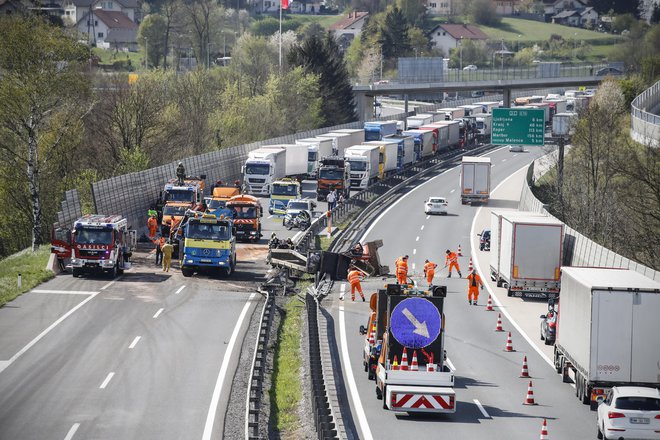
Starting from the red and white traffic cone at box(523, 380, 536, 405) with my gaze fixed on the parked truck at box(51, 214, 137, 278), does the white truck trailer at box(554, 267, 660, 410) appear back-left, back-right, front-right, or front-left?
back-right

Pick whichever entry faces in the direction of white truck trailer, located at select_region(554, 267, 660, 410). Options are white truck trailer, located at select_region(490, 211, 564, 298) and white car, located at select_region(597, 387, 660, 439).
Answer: the white car

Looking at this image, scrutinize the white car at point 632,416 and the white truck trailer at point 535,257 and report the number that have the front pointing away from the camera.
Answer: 2

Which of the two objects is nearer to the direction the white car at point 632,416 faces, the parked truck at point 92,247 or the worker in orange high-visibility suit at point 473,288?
the worker in orange high-visibility suit

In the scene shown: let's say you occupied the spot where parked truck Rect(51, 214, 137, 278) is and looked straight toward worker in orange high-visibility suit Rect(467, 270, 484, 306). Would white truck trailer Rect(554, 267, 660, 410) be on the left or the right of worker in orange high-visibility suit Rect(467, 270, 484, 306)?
right

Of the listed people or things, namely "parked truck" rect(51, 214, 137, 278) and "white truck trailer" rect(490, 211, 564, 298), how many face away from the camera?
1

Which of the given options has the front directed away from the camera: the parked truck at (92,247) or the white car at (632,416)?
the white car

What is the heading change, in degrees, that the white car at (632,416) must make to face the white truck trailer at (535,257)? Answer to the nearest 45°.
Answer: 0° — it already faces it

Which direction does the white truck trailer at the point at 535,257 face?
away from the camera

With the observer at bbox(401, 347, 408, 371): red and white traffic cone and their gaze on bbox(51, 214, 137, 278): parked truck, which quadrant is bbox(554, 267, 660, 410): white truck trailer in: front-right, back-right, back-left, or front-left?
back-right

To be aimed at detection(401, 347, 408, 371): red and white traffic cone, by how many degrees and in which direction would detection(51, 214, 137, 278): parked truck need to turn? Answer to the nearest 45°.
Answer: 0° — it already faces it

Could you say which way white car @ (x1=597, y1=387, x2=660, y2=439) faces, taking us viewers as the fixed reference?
facing away from the viewer

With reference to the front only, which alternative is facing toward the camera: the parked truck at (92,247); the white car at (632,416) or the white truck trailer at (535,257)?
the parked truck

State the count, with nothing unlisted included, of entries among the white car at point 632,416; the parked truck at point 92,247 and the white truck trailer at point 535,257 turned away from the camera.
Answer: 2

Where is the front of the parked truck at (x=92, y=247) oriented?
toward the camera

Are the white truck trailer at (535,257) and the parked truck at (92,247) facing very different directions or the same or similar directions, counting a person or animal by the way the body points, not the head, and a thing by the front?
very different directions

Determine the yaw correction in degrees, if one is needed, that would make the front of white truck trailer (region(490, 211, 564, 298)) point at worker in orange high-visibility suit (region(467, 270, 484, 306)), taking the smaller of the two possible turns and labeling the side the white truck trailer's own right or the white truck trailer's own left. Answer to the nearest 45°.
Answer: approximately 135° to the white truck trailer's own left

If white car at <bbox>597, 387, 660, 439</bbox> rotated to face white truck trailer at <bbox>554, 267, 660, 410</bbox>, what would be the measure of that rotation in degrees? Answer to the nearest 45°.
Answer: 0° — it already faces it
